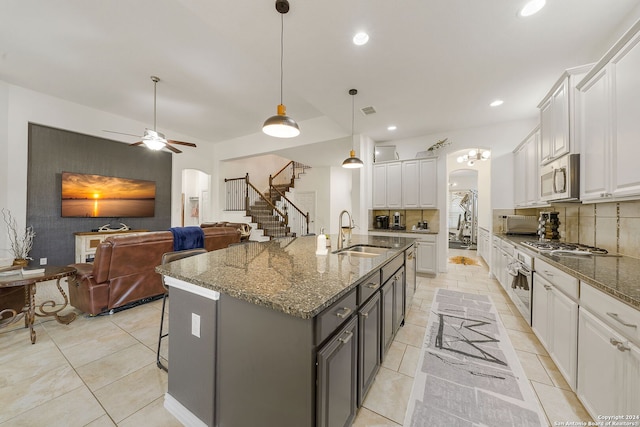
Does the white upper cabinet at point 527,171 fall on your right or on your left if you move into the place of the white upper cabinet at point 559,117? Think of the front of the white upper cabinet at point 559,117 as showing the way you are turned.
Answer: on your right

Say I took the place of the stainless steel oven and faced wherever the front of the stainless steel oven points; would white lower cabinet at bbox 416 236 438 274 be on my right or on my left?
on my right

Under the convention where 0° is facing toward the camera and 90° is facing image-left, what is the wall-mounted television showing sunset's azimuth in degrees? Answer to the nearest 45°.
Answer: approximately 315°

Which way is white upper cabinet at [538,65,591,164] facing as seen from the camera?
to the viewer's left

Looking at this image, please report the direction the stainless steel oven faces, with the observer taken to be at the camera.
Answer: facing to the left of the viewer

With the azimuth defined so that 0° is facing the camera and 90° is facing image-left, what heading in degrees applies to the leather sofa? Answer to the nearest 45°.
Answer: approximately 135°

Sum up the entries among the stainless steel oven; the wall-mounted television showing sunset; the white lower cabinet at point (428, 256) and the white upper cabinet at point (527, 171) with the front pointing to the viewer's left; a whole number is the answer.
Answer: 2

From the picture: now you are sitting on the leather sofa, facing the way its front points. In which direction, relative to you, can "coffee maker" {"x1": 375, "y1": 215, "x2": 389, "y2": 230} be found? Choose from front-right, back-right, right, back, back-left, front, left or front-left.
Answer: back-right

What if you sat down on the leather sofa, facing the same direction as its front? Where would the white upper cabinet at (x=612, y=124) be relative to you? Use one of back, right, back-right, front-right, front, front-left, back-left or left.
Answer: back

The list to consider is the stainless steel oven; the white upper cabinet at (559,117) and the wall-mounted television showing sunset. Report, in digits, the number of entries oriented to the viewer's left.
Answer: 2

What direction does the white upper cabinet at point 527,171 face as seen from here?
to the viewer's left

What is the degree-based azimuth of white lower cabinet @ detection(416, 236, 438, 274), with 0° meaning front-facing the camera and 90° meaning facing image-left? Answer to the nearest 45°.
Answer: approximately 0°
